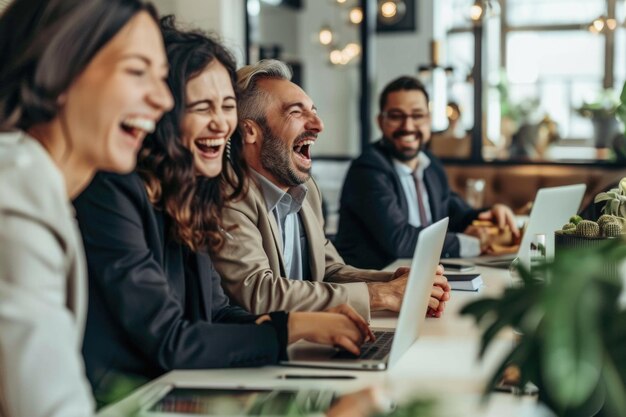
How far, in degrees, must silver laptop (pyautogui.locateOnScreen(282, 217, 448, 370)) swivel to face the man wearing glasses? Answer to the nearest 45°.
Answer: approximately 90° to its right

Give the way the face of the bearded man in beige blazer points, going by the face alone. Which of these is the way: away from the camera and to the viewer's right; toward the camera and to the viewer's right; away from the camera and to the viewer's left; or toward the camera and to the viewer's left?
toward the camera and to the viewer's right

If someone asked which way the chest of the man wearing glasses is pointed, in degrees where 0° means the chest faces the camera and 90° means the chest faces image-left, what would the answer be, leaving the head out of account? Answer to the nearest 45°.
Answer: approximately 315°

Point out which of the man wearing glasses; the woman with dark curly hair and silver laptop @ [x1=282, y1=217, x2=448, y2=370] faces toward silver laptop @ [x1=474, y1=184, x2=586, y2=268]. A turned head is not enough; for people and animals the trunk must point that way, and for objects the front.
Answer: the man wearing glasses

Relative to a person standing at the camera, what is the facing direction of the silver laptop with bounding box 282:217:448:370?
facing to the left of the viewer

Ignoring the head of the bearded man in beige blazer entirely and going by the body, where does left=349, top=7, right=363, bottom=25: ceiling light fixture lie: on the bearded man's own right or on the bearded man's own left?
on the bearded man's own left

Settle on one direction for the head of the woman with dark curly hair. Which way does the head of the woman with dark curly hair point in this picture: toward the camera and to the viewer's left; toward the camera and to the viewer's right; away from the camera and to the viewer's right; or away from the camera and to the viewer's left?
toward the camera and to the viewer's right

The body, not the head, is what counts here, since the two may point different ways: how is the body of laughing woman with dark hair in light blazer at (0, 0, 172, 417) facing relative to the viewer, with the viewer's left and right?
facing to the right of the viewer

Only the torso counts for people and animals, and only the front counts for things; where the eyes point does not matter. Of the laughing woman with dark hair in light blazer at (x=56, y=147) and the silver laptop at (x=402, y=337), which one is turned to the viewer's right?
the laughing woman with dark hair in light blazer

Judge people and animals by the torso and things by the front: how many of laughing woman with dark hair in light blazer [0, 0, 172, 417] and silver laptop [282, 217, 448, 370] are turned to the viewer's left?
1

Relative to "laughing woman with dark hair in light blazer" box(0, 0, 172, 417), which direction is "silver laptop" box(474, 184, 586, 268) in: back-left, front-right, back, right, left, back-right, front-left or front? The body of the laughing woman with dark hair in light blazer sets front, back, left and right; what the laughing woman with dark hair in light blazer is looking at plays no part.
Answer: front-left

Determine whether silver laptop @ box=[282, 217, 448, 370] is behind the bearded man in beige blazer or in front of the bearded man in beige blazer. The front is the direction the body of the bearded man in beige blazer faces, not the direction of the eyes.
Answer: in front

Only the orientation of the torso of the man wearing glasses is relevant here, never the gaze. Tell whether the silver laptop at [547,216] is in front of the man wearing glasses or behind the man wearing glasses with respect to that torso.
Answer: in front
